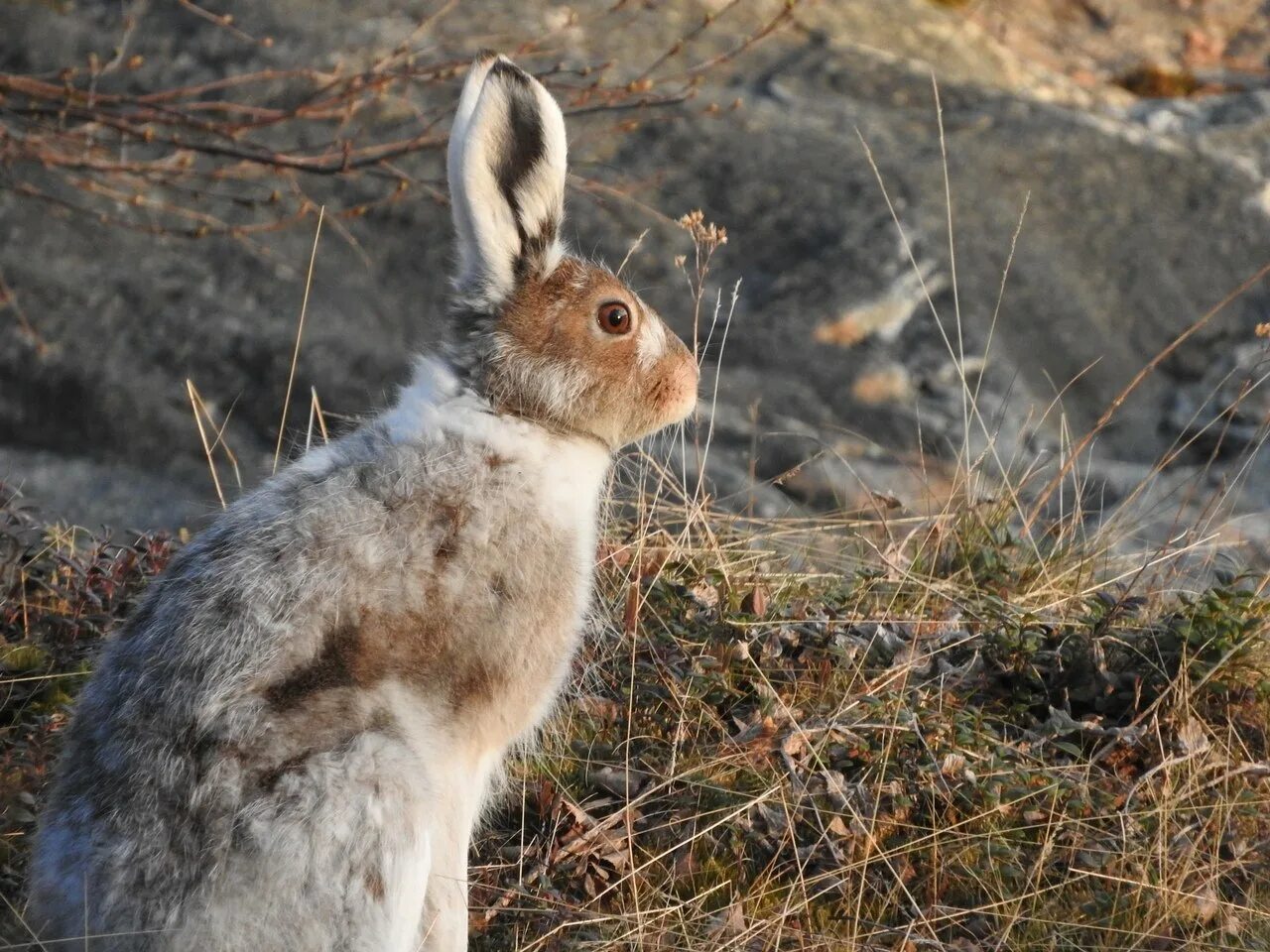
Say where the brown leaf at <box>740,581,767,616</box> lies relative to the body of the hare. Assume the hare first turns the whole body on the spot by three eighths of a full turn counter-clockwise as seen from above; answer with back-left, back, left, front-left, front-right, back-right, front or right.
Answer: right

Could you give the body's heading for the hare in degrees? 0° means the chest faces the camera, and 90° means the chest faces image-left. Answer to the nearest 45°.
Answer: approximately 270°
